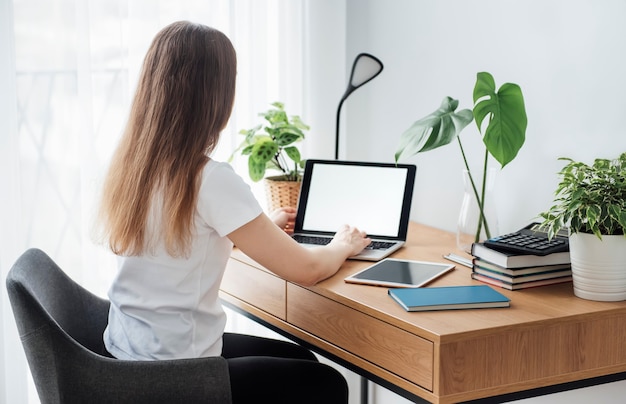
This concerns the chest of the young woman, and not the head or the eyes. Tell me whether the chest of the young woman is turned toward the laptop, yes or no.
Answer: yes

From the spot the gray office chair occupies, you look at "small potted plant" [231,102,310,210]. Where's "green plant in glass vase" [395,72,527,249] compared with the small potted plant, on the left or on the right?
right

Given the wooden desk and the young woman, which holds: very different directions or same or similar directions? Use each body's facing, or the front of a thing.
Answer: very different directions

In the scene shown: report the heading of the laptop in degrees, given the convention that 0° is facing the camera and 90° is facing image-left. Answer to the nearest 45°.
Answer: approximately 45°

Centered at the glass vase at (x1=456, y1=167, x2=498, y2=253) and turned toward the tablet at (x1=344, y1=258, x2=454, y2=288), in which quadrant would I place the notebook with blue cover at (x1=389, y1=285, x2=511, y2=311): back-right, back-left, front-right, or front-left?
front-left

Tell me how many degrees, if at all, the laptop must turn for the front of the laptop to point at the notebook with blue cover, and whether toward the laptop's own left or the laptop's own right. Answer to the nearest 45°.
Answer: approximately 45° to the laptop's own left

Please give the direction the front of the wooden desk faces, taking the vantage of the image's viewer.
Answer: facing the viewer and to the left of the viewer

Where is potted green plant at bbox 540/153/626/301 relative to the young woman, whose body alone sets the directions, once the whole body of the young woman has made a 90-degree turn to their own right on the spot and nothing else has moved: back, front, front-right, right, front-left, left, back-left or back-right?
front-left

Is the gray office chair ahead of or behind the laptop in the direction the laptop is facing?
ahead

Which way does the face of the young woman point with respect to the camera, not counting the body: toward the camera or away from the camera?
away from the camera

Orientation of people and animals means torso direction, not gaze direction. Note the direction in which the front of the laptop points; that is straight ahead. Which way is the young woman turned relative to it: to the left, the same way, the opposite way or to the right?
the opposite way

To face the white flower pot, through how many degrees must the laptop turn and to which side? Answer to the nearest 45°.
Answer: approximately 90° to its left
